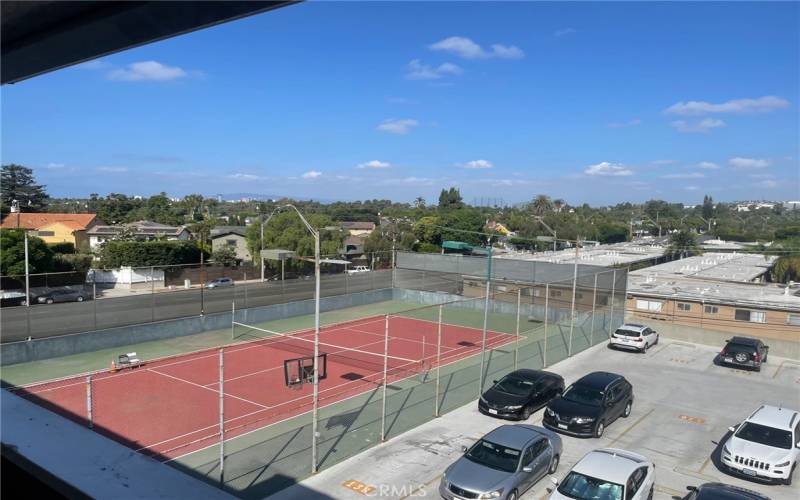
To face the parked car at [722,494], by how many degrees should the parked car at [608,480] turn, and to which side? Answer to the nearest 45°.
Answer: approximately 135° to its left

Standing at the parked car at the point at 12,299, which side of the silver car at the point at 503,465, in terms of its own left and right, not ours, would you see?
right

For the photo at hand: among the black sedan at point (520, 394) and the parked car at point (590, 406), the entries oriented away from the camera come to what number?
0

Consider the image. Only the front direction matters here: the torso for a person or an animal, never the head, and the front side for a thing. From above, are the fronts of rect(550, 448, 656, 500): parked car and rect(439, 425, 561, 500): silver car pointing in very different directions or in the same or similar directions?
same or similar directions

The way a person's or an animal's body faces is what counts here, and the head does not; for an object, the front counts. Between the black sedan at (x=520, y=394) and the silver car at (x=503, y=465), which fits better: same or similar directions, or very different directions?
same or similar directions

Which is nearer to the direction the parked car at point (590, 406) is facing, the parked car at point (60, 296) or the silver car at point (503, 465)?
the silver car

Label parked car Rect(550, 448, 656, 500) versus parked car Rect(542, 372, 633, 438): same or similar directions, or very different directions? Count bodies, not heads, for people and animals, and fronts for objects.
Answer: same or similar directions

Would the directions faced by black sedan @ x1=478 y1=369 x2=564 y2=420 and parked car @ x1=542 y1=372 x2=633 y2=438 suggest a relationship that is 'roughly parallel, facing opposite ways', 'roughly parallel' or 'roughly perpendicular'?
roughly parallel

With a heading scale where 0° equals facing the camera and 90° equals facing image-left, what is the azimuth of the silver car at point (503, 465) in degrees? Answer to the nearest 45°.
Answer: approximately 45°

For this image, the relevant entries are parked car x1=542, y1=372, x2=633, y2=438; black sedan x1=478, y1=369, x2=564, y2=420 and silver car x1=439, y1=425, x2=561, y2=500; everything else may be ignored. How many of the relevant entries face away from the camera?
0

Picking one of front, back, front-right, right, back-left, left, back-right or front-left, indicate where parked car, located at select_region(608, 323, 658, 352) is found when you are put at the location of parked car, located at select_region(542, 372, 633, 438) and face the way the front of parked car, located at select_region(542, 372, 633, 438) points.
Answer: back-right

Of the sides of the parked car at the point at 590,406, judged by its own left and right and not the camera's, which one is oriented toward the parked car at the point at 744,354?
back

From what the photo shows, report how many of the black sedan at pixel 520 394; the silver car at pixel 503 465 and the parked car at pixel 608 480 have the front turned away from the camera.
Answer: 0

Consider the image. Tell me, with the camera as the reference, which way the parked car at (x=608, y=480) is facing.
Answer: facing the viewer and to the left of the viewer

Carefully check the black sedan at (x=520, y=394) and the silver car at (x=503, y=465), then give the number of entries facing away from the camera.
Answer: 0

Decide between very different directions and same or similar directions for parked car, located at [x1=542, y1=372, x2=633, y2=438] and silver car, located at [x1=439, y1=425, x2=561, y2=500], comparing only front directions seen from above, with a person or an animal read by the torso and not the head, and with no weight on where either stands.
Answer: same or similar directions
